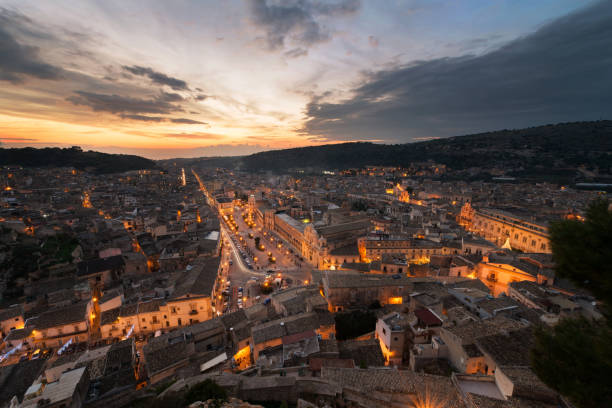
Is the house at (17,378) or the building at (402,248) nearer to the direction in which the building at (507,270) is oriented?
the house

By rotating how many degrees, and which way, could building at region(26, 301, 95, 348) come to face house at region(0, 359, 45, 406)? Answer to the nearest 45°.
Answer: approximately 45° to its right

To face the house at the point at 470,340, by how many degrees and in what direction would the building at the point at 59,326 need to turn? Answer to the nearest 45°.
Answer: approximately 45° to its left

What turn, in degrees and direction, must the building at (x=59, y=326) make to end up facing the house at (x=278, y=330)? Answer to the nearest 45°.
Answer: approximately 45° to its left

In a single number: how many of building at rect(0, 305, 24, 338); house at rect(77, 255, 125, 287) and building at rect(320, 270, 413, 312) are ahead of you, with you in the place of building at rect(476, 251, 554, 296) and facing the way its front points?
3

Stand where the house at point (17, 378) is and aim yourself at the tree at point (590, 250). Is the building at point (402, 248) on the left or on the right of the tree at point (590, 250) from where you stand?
left

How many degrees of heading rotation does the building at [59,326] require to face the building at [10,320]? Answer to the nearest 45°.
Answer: approximately 135° to its right

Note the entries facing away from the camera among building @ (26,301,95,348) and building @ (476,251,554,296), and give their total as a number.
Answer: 0

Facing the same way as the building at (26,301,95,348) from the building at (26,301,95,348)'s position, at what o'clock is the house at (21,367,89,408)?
The house is roughly at 12 o'clock from the building.

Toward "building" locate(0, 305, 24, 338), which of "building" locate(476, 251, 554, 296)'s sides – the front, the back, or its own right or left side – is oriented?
front

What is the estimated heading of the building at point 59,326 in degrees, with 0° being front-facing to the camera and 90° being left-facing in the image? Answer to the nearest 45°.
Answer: approximately 0°

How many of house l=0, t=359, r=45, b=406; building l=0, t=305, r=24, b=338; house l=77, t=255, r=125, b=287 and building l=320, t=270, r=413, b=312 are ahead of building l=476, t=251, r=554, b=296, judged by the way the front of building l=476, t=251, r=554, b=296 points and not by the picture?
4

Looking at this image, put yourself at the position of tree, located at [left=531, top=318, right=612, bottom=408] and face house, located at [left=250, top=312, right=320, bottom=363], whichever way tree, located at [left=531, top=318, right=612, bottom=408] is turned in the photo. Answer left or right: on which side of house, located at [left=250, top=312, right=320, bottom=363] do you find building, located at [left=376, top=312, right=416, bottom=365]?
right

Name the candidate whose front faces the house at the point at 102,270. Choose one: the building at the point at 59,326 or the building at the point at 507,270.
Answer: the building at the point at 507,270

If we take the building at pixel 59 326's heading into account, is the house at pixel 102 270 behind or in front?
behind

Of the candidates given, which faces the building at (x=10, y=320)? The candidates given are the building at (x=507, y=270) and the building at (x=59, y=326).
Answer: the building at (x=507, y=270)

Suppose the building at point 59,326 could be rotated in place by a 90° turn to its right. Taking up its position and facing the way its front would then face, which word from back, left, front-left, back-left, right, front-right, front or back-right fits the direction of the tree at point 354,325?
back-left
